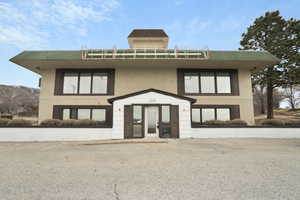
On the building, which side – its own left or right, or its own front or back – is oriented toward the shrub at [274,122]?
left

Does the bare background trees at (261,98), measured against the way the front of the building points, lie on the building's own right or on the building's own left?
on the building's own left

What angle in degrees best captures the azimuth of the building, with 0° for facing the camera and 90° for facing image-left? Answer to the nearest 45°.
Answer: approximately 0°

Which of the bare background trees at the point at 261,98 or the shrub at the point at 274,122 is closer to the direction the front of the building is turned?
the shrub

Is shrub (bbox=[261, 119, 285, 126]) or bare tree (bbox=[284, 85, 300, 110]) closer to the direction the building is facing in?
the shrub

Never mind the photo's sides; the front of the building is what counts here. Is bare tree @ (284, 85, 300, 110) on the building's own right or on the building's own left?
on the building's own left

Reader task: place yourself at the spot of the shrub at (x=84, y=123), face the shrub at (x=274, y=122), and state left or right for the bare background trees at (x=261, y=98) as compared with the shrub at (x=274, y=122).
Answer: left

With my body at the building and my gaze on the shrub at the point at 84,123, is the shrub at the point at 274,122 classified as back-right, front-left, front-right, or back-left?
back-left

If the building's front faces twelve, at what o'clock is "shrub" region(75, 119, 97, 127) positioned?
The shrub is roughly at 2 o'clock from the building.
